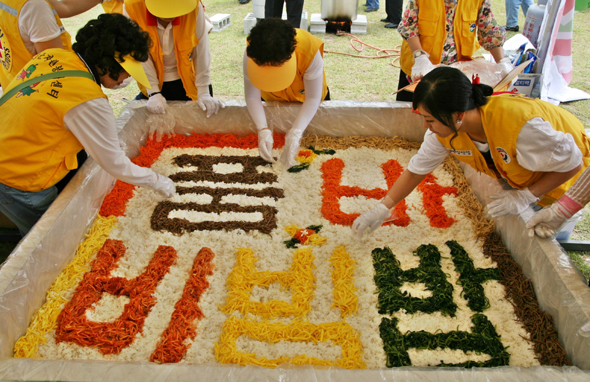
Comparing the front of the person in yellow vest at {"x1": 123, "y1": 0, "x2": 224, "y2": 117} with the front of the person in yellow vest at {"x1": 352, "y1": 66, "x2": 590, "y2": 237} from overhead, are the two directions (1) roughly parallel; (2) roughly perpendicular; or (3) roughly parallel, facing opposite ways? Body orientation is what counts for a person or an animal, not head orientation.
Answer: roughly perpendicular

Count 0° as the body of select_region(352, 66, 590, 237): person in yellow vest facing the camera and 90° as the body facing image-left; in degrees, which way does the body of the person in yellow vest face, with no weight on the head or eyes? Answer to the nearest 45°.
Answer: approximately 45°

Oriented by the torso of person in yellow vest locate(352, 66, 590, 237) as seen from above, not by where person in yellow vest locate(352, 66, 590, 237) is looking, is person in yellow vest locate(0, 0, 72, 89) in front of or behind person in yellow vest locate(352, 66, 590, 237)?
in front

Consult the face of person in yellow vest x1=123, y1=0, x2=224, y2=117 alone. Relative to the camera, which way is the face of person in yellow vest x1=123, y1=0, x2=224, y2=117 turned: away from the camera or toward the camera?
toward the camera

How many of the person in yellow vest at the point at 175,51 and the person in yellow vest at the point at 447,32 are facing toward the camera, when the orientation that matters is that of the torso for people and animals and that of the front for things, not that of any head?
2

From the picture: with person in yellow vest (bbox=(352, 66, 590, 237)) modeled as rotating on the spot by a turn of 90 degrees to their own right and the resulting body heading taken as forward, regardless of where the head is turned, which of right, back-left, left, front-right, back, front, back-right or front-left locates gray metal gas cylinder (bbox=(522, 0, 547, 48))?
front-right

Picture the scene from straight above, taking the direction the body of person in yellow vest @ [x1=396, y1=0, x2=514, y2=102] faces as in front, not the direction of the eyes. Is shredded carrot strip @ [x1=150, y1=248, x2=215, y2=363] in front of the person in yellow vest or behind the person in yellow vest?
in front

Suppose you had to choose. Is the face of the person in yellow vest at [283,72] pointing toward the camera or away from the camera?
toward the camera

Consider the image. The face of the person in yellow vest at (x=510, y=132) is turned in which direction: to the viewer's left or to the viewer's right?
to the viewer's left

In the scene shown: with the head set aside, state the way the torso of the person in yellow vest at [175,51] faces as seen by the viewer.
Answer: toward the camera

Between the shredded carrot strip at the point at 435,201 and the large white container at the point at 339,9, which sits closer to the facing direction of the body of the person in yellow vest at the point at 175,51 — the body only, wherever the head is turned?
the shredded carrot strip

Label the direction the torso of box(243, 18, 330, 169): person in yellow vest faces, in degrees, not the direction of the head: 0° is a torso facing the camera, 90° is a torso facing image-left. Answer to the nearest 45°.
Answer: approximately 0°

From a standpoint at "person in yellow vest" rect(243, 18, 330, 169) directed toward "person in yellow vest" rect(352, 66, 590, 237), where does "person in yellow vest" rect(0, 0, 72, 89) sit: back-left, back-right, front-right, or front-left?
back-right

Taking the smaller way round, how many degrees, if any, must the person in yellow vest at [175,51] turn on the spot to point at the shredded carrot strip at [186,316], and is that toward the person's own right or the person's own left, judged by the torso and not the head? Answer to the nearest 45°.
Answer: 0° — they already face it

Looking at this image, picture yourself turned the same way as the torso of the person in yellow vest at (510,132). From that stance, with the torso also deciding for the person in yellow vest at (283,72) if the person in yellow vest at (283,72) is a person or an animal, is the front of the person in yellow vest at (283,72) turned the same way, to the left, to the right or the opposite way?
to the left

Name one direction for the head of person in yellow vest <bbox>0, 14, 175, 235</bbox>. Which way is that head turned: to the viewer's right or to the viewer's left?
to the viewer's right

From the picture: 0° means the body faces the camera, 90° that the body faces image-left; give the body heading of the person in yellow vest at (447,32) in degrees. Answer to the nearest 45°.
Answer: approximately 0°

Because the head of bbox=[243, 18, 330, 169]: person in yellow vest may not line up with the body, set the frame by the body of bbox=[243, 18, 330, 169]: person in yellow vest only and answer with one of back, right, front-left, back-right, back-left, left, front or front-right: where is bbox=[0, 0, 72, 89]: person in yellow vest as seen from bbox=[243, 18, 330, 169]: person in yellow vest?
right
